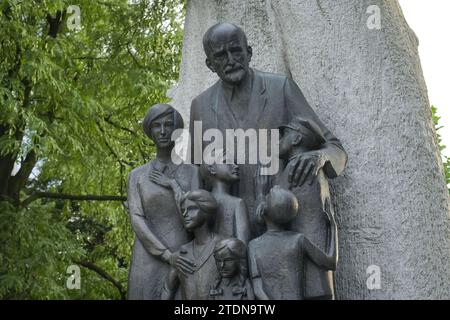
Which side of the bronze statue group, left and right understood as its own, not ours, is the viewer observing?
front
